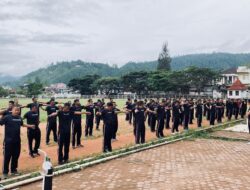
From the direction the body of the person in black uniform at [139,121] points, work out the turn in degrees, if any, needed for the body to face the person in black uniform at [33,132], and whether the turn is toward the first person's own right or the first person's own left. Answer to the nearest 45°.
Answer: approximately 45° to the first person's own right

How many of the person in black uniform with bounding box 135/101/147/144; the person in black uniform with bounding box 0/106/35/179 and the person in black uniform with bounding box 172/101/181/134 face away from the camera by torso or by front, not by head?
0

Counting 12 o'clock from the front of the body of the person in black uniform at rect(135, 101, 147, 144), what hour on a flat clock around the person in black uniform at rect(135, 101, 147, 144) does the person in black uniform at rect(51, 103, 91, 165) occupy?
the person in black uniform at rect(51, 103, 91, 165) is roughly at 1 o'clock from the person in black uniform at rect(135, 101, 147, 144).

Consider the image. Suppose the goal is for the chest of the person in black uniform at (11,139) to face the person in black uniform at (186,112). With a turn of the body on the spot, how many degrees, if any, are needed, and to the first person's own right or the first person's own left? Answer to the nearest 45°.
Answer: approximately 90° to the first person's own left

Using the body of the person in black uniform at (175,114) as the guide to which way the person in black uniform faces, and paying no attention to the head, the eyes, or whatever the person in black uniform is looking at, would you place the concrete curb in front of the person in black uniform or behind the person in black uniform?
in front

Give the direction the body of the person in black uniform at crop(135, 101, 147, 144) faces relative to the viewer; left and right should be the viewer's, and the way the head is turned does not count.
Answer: facing the viewer

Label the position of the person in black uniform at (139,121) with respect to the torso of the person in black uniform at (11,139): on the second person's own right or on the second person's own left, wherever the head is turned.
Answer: on the second person's own left

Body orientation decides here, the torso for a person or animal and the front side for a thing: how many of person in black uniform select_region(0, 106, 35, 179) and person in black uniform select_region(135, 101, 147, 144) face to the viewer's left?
0

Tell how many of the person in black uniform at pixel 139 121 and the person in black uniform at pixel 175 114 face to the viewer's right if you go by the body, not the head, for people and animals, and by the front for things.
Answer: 0
